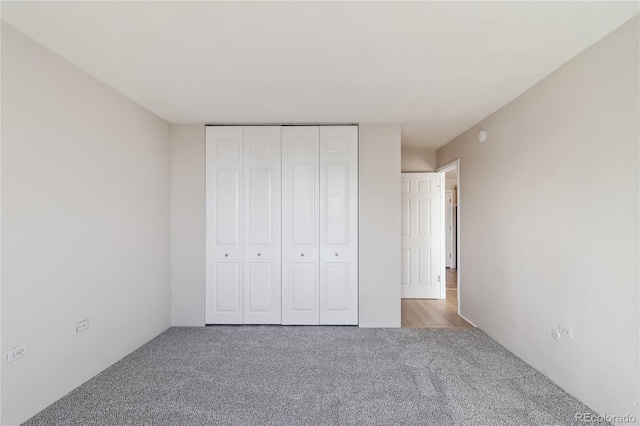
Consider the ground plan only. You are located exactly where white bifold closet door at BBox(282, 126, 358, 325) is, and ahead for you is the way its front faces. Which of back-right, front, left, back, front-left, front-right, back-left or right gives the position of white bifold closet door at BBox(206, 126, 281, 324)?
right

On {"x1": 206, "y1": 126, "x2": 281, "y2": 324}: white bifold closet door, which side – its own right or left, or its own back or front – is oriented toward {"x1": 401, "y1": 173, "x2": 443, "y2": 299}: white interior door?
left

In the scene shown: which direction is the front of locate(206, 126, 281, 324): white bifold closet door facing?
toward the camera

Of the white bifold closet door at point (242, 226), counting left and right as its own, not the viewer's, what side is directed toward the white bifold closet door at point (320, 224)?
left

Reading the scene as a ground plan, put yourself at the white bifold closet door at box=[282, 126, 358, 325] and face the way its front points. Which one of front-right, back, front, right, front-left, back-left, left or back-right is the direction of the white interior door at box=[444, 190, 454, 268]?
back-left

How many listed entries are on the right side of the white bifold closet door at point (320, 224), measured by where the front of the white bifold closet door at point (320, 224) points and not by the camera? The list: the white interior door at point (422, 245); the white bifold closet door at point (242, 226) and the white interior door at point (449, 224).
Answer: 1

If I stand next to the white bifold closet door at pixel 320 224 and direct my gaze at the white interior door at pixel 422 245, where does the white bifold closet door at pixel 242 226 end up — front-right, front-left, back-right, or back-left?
back-left

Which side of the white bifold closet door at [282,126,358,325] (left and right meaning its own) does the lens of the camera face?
front

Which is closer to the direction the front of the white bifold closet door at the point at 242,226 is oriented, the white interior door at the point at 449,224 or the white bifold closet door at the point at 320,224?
the white bifold closet door

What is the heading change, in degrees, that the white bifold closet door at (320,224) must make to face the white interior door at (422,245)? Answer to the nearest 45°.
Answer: approximately 135° to its left

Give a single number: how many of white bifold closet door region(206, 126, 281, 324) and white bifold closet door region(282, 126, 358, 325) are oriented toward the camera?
2
